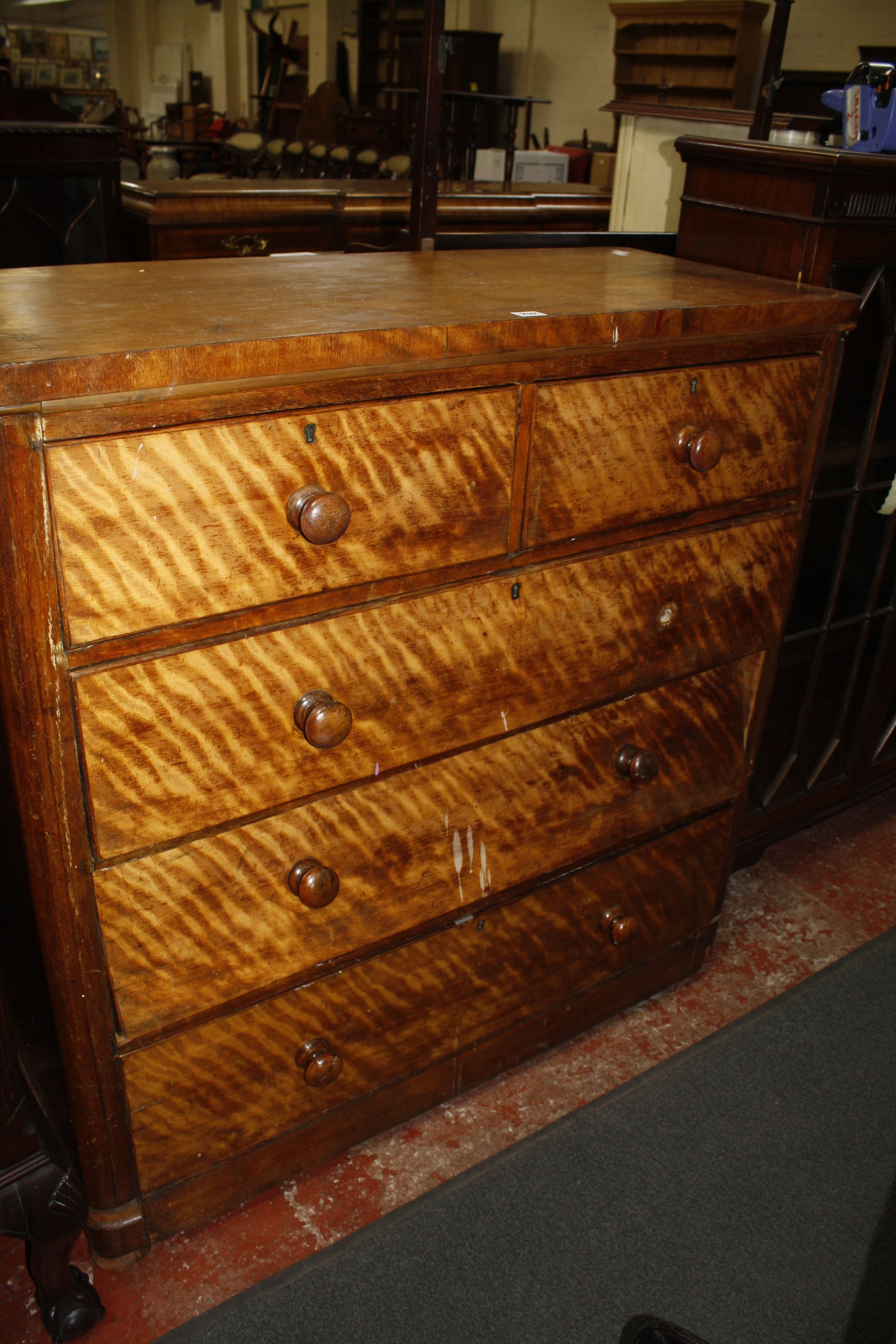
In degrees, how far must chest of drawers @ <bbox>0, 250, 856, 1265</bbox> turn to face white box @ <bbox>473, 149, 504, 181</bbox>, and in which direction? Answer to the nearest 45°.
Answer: approximately 135° to its left

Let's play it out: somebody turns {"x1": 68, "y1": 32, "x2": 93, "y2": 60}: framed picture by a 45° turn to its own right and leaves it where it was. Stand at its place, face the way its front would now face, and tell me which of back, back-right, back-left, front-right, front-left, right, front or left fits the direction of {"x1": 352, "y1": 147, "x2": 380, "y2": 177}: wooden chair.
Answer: front-left

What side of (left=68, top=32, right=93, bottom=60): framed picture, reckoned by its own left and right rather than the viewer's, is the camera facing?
front

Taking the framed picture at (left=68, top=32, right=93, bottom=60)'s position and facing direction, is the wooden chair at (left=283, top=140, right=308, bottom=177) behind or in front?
in front

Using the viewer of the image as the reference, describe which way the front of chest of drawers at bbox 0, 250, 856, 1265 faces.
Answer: facing the viewer and to the right of the viewer

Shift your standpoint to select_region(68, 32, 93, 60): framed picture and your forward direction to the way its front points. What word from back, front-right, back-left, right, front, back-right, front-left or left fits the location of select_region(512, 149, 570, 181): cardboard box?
front

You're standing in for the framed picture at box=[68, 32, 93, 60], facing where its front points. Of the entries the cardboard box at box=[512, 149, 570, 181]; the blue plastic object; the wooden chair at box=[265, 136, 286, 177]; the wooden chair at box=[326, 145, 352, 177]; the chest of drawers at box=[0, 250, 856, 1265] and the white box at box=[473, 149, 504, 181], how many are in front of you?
6

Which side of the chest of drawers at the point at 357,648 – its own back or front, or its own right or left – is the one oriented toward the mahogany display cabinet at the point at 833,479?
left
